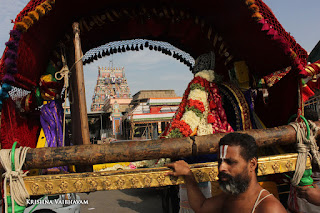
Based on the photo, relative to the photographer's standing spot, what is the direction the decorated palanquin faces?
facing to the left of the viewer

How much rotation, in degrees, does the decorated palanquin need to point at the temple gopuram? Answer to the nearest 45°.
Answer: approximately 90° to its right
